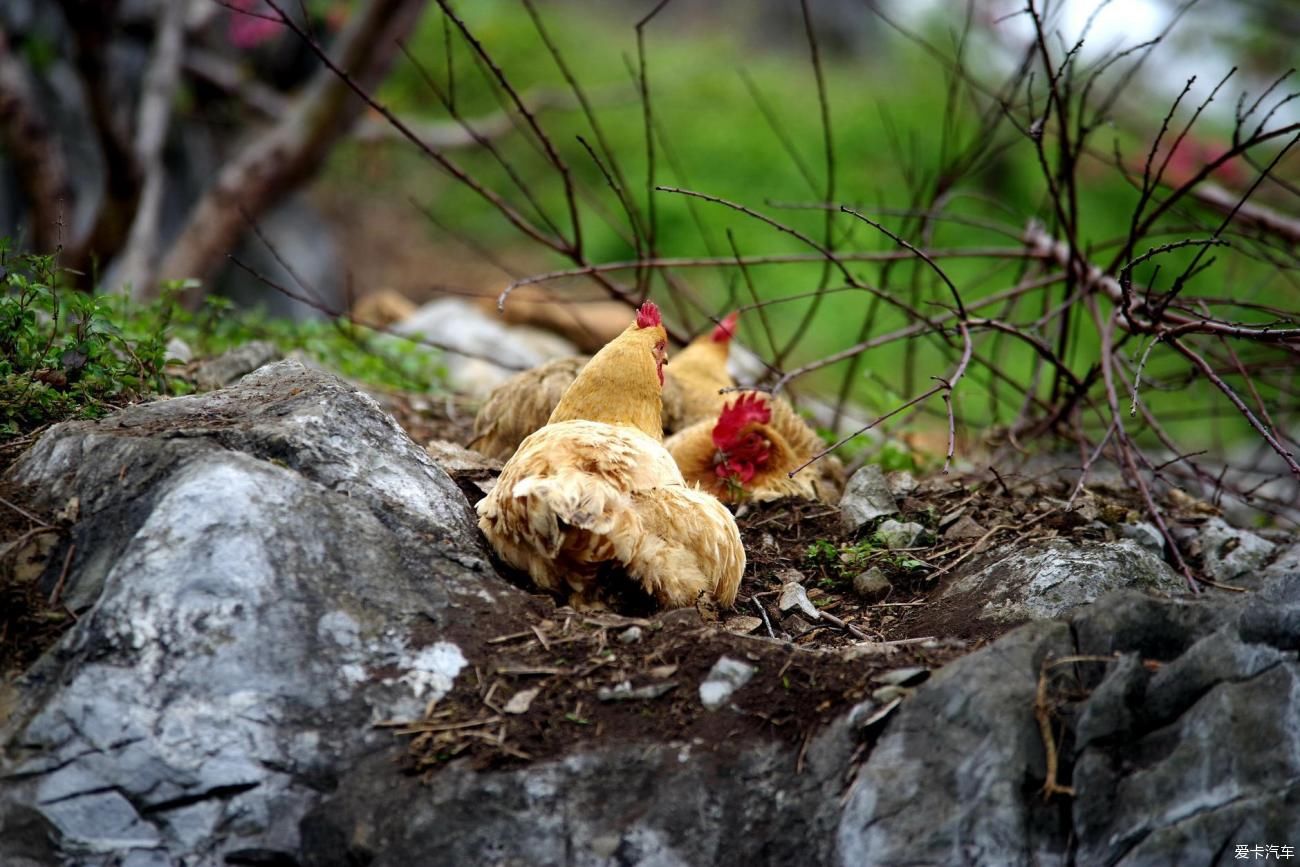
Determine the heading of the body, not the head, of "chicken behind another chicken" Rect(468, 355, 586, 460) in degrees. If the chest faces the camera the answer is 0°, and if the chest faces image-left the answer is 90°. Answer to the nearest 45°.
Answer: approximately 270°

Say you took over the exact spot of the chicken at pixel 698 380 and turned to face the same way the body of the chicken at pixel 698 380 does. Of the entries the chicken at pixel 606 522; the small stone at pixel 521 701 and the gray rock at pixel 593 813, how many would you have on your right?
3

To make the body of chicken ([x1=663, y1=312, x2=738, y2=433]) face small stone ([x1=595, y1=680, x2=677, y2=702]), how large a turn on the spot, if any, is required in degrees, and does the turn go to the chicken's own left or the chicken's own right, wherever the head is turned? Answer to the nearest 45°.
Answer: approximately 90° to the chicken's own right

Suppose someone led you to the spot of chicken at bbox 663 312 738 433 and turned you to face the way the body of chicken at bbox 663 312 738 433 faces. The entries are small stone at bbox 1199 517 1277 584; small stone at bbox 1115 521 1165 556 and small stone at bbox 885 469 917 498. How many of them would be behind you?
0

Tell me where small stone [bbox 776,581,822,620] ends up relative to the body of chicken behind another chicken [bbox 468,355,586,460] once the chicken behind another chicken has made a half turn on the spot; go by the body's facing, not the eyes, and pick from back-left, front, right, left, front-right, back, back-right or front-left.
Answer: back-left

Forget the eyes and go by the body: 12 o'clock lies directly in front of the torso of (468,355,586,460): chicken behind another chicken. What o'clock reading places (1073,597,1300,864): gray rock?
The gray rock is roughly at 2 o'clock from the chicken behind another chicken.

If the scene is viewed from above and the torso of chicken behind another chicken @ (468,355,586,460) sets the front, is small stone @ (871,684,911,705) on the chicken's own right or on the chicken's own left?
on the chicken's own right
